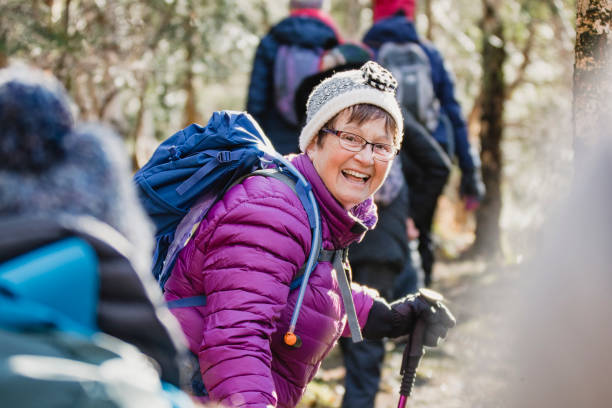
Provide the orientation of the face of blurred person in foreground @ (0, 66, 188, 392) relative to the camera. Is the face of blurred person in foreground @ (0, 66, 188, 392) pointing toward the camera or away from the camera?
away from the camera

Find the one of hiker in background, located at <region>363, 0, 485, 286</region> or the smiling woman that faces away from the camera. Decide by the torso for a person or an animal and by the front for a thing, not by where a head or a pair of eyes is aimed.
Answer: the hiker in background

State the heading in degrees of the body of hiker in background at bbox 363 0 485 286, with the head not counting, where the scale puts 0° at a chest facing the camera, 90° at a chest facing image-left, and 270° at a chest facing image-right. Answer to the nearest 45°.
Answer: approximately 180°

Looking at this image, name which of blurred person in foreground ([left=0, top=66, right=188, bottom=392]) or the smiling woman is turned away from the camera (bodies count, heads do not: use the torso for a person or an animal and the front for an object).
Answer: the blurred person in foreground

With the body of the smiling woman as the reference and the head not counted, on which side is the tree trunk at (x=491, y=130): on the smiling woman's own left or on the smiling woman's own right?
on the smiling woman's own left

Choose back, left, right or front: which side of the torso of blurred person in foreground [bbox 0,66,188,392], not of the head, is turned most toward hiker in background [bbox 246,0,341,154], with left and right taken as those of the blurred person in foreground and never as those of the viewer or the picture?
front

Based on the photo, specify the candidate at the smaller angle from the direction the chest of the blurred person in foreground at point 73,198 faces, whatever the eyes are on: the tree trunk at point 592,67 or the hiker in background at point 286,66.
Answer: the hiker in background

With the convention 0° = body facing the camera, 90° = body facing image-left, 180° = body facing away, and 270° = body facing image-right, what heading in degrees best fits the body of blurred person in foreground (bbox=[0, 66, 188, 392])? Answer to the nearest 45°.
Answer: approximately 180°

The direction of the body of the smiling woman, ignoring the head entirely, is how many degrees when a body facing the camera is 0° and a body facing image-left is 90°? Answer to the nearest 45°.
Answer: approximately 315°

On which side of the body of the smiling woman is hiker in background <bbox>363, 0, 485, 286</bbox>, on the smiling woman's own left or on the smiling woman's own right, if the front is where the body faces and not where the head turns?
on the smiling woman's own left

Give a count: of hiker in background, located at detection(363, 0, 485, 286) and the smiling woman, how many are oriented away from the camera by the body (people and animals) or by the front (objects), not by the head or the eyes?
1

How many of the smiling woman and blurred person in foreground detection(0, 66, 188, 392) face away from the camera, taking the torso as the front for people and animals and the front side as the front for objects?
1
